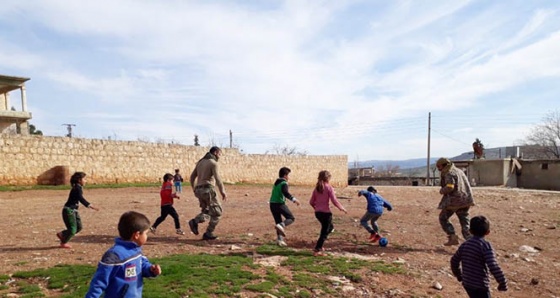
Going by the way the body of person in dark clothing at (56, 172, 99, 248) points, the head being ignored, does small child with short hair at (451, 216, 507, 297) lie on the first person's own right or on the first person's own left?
on the first person's own right

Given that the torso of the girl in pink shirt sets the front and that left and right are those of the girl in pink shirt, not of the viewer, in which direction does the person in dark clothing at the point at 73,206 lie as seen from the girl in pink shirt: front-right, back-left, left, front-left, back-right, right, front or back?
back-left

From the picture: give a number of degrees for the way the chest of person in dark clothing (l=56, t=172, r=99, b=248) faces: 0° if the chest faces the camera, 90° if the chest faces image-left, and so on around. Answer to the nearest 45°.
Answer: approximately 270°

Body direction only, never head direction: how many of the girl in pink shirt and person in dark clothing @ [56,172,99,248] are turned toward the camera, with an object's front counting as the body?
0

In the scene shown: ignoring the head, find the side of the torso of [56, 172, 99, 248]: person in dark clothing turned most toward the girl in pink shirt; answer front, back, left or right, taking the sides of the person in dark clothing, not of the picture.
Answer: front

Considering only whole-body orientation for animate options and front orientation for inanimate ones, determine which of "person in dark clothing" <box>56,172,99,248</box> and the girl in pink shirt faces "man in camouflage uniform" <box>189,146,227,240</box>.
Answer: the person in dark clothing

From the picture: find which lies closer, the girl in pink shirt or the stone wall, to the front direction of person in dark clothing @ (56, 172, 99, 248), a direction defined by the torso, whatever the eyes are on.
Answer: the girl in pink shirt

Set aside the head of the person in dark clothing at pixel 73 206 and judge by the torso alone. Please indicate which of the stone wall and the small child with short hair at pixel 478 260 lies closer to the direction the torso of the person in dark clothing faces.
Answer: the small child with short hair

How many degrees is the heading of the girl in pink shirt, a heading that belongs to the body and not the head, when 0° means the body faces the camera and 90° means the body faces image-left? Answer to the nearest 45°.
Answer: approximately 225°

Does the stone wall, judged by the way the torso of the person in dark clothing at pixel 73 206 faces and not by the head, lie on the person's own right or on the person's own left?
on the person's own left

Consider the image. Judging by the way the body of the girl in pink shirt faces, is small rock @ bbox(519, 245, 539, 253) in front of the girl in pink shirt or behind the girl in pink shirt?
in front

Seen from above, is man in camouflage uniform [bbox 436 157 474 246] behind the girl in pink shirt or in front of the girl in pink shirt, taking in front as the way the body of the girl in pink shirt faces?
in front

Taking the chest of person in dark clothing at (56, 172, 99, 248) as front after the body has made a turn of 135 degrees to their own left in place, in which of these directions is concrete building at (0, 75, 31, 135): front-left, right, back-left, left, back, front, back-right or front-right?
front-right

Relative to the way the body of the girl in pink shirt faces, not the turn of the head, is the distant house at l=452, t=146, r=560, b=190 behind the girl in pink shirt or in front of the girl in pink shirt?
in front

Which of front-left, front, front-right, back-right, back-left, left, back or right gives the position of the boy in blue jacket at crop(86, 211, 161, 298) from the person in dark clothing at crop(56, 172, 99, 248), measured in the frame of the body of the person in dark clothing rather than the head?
right
